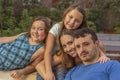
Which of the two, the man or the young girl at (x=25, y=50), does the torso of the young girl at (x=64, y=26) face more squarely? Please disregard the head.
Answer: the man

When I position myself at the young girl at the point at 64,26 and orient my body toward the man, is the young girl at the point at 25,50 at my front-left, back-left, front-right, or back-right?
back-right

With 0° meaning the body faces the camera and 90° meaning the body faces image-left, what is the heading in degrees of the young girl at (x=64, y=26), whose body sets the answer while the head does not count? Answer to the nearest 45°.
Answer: approximately 0°

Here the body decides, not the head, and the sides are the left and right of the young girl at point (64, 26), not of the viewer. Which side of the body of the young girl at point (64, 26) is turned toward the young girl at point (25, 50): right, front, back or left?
right
